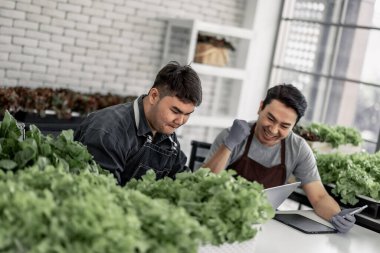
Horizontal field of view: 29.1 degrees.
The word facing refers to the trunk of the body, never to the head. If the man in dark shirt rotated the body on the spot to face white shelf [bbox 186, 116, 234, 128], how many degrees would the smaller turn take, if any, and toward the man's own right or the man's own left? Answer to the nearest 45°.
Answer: approximately 135° to the man's own left

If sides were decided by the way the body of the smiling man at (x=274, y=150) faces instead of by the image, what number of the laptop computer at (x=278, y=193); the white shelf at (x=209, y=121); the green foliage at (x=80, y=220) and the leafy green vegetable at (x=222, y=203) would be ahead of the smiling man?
3

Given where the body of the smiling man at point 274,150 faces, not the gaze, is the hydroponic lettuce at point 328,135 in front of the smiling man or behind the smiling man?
behind

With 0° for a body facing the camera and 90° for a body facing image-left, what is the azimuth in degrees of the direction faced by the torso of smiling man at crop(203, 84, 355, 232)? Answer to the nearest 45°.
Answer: approximately 0°

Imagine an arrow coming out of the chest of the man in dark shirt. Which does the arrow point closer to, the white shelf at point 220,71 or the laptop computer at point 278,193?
the laptop computer

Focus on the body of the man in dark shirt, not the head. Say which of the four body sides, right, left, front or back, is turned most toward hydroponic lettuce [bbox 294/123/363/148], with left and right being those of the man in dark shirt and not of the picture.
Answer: left

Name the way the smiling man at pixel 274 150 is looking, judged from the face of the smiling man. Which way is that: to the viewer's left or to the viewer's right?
to the viewer's left

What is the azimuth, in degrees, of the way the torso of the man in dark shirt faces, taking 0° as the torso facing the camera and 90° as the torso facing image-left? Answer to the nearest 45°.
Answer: approximately 315°

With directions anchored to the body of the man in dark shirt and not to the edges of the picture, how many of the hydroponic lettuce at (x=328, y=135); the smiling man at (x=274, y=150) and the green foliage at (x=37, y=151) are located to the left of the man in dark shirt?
2

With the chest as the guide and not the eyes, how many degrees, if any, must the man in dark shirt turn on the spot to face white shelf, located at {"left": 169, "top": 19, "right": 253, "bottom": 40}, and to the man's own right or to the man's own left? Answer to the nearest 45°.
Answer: approximately 135° to the man's own left
